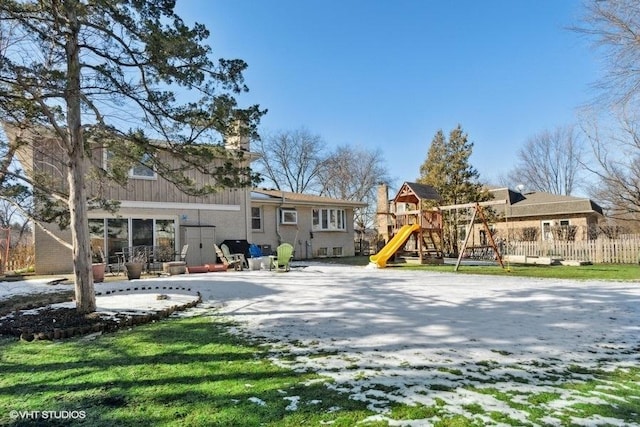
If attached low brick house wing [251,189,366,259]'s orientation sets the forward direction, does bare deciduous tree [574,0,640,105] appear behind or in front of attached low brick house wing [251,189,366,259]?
behind

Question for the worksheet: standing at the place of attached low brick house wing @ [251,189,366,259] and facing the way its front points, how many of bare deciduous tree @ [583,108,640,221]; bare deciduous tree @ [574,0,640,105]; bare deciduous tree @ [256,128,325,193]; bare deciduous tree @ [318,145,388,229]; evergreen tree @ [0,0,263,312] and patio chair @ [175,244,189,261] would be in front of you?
2

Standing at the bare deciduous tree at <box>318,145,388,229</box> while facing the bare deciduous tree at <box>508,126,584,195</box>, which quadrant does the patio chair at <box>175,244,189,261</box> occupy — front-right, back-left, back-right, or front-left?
back-right
